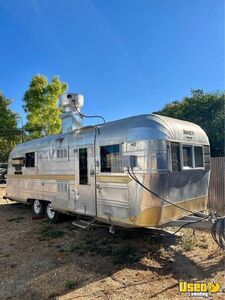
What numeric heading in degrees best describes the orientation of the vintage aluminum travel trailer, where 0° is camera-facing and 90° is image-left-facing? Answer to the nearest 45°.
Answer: approximately 315°

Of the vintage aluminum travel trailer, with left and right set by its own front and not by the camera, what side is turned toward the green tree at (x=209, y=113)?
left

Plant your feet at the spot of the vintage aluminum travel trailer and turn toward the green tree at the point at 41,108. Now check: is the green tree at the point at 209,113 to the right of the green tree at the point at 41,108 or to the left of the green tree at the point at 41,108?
right

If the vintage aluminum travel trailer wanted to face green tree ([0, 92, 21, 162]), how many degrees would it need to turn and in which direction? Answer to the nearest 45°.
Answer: approximately 180°

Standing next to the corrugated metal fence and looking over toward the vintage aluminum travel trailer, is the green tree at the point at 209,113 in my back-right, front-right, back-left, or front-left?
back-right
